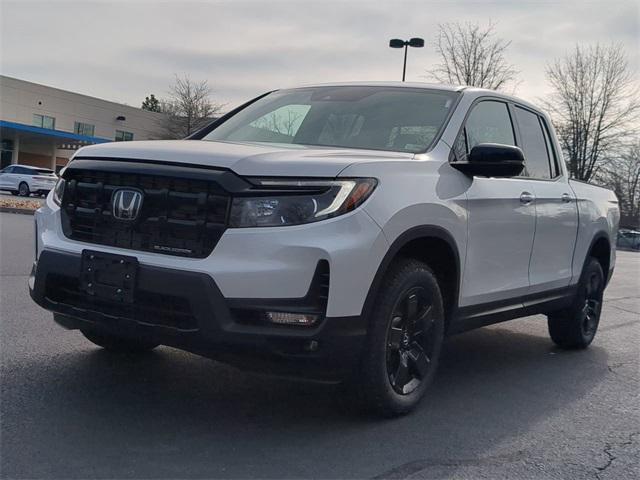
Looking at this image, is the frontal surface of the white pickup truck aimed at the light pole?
no

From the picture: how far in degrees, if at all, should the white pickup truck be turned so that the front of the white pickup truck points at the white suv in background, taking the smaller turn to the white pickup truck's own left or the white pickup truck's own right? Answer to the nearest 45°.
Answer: approximately 90° to the white pickup truck's own right

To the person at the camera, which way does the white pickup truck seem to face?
facing the viewer and to the left of the viewer

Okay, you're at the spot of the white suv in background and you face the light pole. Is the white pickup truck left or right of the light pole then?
right
